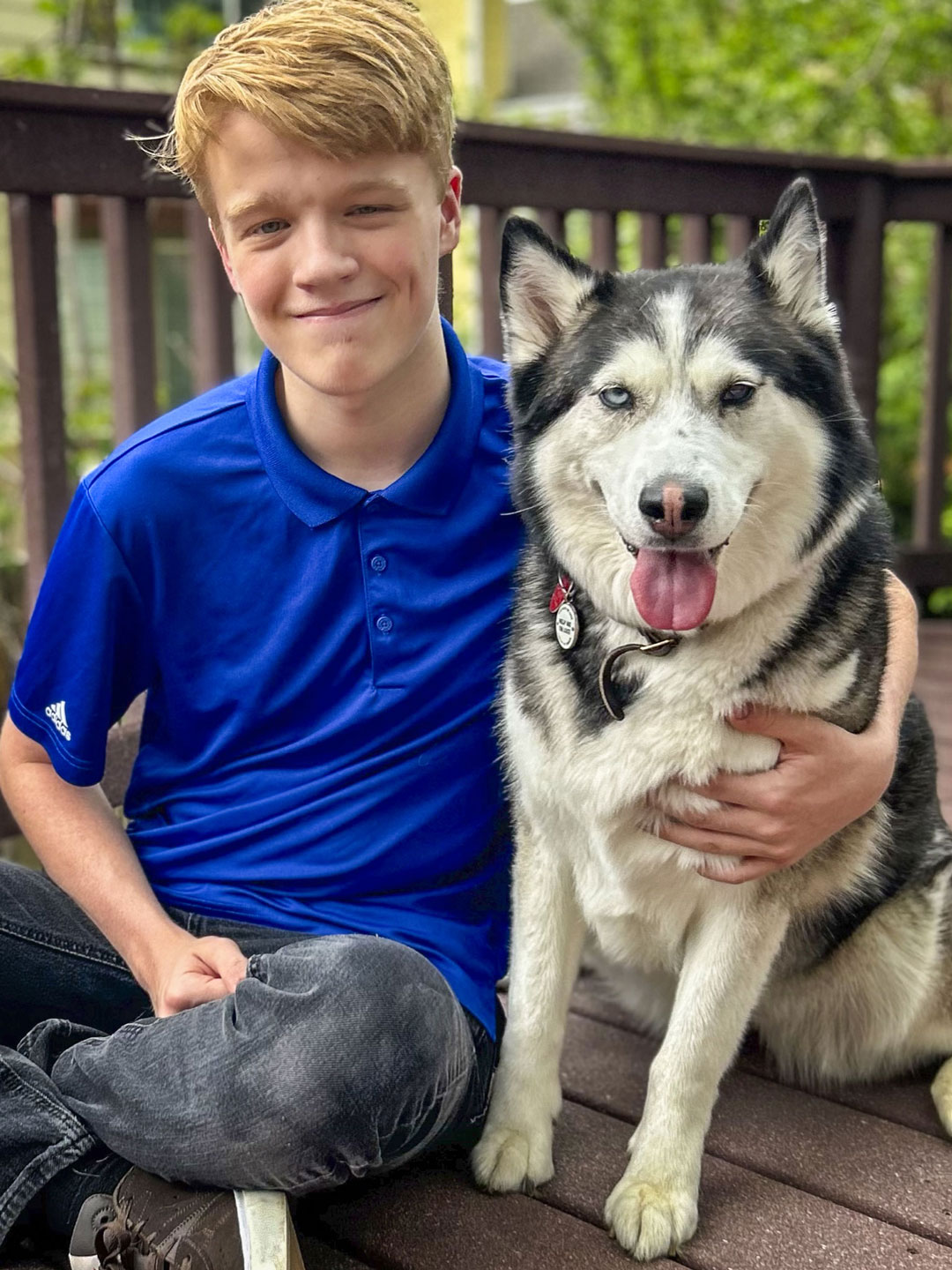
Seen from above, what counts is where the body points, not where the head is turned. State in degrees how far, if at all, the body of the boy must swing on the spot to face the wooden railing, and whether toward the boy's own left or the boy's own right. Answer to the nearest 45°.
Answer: approximately 180°

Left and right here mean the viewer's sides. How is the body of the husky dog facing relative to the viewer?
facing the viewer and to the left of the viewer

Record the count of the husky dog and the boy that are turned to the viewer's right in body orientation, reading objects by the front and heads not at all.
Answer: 0

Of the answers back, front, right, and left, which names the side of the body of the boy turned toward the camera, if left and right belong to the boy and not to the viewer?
front
